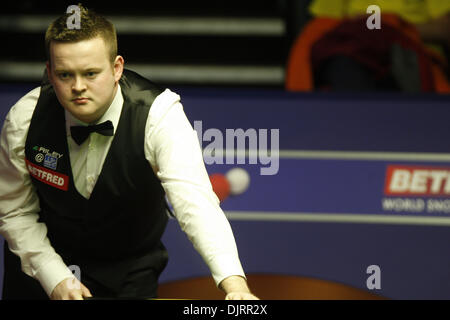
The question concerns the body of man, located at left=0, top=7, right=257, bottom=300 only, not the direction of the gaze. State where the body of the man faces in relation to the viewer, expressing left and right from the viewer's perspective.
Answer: facing the viewer

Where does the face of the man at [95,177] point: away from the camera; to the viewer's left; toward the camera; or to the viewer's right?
toward the camera

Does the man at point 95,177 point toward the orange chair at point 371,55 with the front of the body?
no

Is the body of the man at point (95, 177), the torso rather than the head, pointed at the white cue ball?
no

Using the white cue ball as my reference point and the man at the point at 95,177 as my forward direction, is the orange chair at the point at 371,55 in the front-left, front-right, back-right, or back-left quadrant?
back-left
